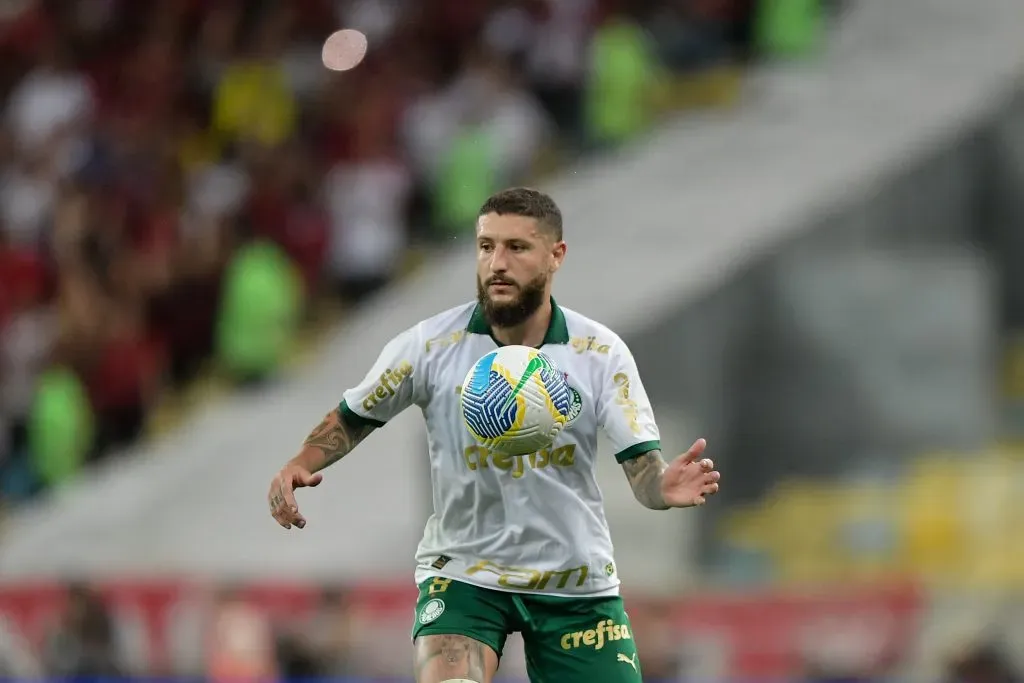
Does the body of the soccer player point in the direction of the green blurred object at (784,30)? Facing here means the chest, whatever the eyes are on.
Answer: no

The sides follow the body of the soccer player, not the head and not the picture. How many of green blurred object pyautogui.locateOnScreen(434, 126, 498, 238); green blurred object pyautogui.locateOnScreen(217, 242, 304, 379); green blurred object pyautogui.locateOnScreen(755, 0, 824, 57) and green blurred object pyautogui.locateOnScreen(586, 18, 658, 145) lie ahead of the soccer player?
0

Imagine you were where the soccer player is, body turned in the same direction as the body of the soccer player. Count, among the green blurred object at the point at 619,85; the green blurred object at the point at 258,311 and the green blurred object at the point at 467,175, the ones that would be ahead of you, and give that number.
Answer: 0

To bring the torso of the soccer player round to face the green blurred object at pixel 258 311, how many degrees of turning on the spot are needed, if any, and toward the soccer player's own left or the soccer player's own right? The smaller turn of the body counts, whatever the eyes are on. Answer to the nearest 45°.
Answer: approximately 180°

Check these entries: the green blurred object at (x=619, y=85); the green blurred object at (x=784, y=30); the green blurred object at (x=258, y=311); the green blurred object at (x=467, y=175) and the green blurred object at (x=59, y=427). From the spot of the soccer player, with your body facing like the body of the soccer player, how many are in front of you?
0

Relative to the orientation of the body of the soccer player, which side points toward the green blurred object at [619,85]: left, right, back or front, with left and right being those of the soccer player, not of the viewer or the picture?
back

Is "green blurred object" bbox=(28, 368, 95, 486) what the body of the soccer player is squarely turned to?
no

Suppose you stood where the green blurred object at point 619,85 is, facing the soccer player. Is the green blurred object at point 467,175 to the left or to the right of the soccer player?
right

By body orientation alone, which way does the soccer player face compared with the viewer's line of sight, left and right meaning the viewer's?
facing the viewer

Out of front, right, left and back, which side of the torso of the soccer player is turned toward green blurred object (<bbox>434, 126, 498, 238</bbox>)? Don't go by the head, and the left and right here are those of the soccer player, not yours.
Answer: back

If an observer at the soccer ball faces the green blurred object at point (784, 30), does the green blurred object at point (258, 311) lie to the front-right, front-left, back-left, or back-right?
front-left
